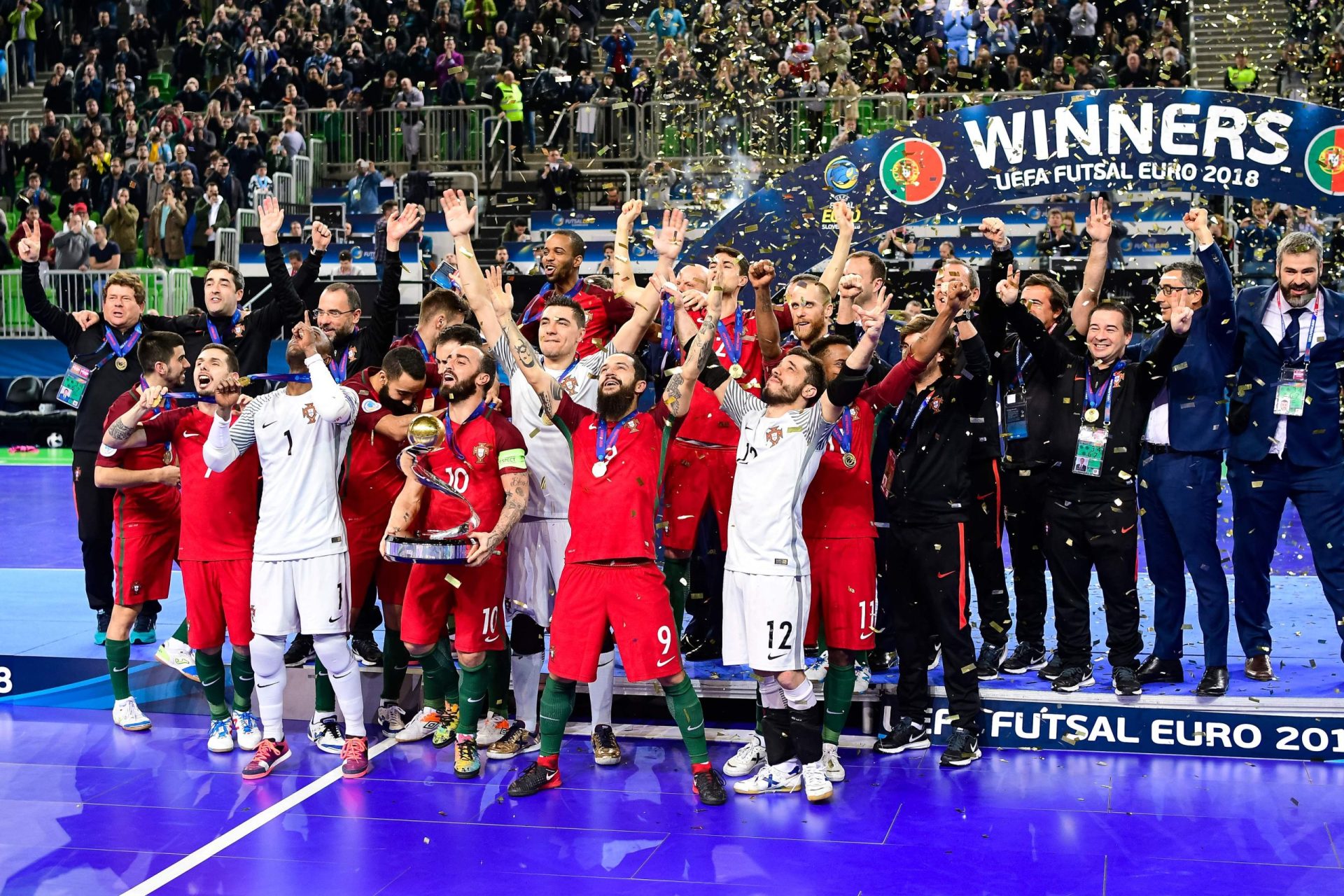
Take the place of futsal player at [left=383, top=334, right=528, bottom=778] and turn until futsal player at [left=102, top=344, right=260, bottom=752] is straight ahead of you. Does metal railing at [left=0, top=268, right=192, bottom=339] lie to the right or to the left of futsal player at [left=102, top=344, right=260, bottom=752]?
right

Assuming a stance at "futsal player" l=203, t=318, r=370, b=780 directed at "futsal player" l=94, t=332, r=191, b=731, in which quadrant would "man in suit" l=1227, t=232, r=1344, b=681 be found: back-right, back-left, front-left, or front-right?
back-right

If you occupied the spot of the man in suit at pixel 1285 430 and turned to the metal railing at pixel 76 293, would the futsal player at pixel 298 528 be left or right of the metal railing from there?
left

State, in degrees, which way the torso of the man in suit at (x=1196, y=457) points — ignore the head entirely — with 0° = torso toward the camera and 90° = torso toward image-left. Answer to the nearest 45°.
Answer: approximately 45°

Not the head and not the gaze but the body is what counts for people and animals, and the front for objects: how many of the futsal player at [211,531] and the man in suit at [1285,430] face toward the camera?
2

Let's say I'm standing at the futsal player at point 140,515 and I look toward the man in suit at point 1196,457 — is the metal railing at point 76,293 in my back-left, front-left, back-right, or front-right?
back-left

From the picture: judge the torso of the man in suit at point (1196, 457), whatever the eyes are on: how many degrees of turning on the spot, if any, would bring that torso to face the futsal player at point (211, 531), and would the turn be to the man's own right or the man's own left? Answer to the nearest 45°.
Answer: approximately 45° to the man's own right

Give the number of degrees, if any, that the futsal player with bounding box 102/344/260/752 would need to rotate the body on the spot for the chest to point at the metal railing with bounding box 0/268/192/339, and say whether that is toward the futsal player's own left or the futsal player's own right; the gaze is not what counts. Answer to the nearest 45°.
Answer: approximately 180°
